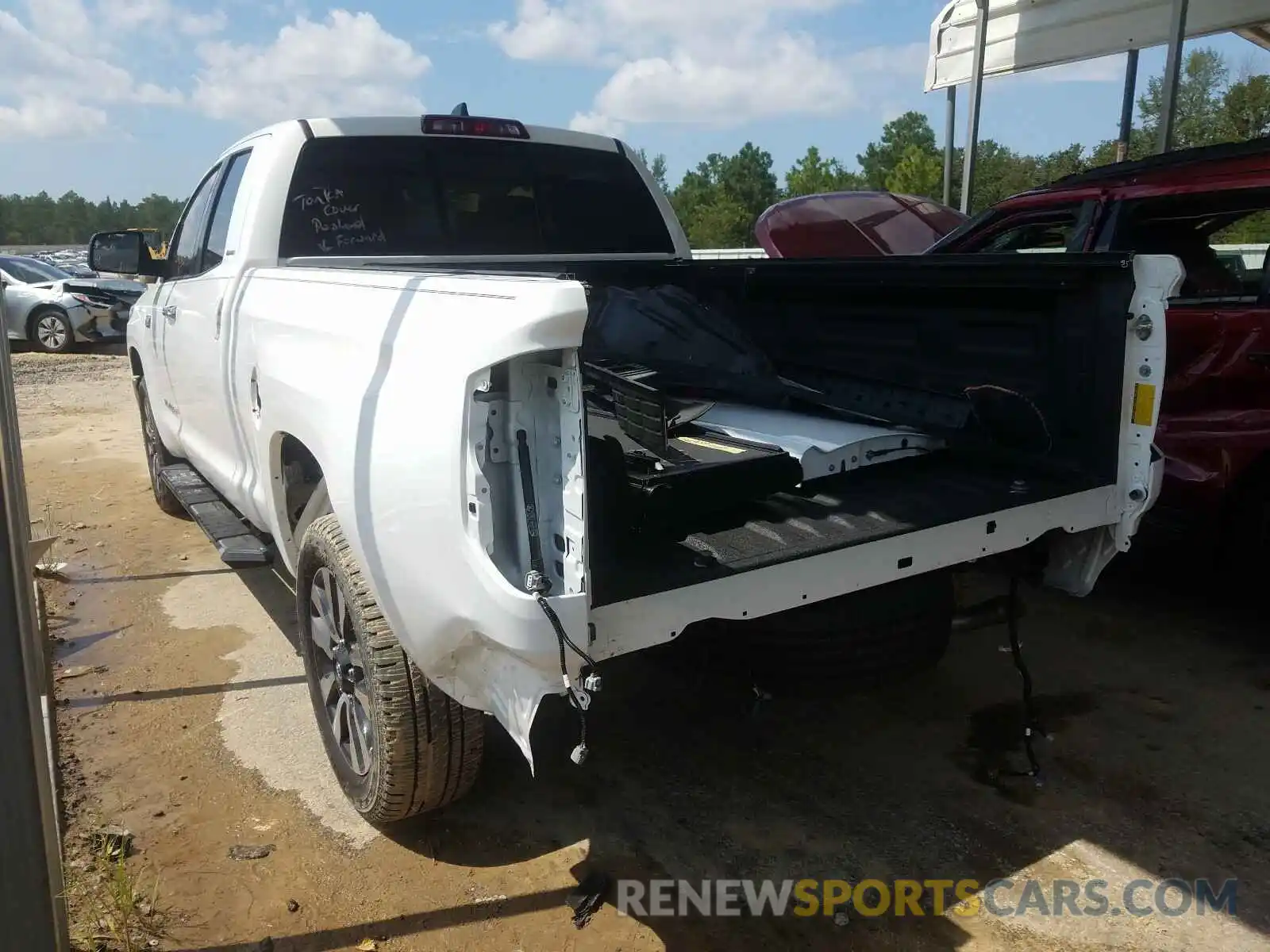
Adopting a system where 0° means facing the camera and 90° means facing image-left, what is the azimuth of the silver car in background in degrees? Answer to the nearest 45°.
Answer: approximately 315°

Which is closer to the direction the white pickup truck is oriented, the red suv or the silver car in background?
the silver car in background

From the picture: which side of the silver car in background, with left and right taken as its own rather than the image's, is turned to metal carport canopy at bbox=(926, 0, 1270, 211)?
front

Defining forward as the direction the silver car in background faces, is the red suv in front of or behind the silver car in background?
in front

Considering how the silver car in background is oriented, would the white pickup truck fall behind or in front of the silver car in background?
in front

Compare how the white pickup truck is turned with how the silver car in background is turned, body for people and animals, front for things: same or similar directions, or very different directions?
very different directions

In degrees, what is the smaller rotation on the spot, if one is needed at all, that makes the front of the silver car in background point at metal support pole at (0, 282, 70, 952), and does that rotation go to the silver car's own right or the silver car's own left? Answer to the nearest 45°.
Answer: approximately 45° to the silver car's own right

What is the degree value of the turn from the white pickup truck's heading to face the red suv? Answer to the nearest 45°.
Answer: approximately 90° to its right

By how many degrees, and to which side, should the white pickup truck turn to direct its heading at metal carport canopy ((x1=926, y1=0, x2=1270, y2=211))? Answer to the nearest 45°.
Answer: approximately 90° to its right

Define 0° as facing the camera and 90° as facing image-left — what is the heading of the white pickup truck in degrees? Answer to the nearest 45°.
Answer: approximately 135°
